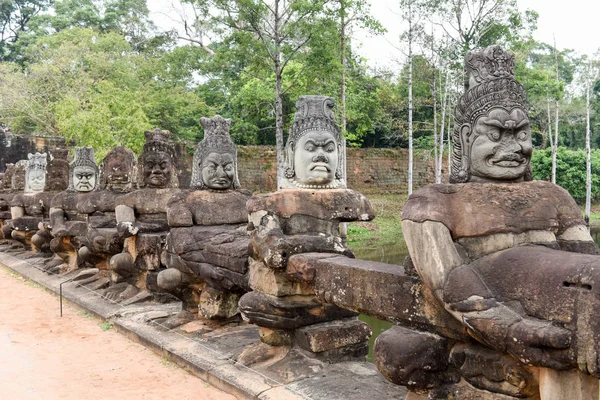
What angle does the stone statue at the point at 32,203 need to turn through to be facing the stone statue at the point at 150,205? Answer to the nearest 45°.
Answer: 0° — it already faces it

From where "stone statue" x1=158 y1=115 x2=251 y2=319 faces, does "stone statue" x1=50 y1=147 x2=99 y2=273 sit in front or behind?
behind

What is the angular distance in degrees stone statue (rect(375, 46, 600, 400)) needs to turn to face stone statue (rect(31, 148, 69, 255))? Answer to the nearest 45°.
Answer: approximately 180°

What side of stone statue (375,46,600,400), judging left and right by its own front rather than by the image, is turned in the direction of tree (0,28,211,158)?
back

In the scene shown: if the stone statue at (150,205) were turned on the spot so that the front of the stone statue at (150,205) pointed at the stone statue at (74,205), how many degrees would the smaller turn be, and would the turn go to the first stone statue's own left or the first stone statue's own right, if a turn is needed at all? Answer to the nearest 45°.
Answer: approximately 135° to the first stone statue's own right

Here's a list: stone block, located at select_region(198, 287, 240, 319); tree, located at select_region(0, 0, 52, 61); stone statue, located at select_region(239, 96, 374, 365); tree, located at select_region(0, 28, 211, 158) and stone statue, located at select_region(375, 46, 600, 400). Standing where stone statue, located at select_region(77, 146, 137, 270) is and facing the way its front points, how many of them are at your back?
2

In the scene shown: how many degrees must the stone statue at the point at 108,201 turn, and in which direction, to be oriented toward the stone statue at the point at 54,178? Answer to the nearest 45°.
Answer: approximately 180°

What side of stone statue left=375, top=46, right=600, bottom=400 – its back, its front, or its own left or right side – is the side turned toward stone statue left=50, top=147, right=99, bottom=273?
back

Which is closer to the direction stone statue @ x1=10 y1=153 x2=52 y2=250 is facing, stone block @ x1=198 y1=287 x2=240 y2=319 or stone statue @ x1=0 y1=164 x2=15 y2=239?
the stone block
